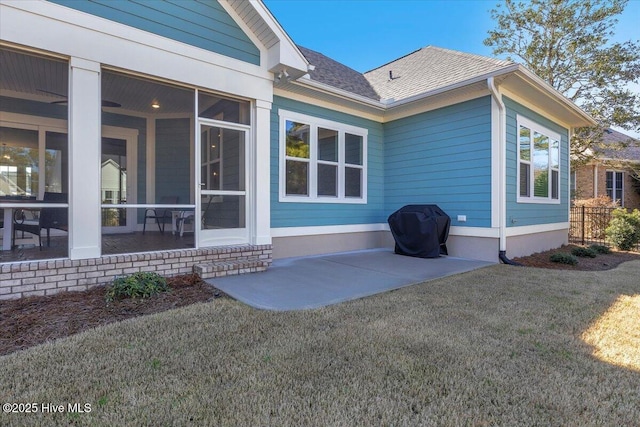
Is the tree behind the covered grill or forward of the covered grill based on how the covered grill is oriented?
behind

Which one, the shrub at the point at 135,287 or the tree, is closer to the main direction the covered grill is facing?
the shrub

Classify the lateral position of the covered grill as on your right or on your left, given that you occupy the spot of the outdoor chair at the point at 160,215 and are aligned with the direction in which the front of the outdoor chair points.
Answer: on your left

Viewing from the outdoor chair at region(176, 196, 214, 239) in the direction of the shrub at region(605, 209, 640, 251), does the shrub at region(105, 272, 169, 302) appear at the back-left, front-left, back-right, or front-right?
back-right

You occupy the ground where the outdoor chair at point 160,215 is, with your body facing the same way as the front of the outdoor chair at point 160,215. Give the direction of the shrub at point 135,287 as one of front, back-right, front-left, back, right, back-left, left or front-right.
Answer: front-left

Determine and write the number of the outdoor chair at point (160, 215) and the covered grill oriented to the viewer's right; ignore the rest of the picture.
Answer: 0

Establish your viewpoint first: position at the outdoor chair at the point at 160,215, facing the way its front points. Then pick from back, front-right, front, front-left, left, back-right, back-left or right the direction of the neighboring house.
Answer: back-left

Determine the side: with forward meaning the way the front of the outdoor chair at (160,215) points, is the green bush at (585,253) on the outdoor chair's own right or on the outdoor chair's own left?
on the outdoor chair's own left

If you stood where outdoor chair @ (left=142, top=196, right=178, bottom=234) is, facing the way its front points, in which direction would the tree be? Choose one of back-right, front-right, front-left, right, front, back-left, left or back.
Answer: back-left

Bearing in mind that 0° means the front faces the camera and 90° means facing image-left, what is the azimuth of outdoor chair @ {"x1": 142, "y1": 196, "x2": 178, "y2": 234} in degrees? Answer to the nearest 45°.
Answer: approximately 45°
